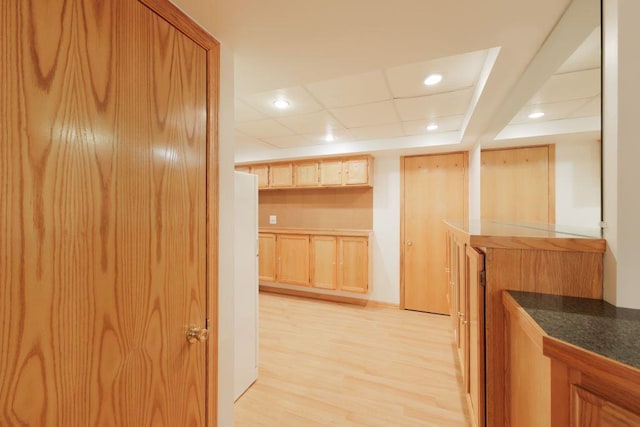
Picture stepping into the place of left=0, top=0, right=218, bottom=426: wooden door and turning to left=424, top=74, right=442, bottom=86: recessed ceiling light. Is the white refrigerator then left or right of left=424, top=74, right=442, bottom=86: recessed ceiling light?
left

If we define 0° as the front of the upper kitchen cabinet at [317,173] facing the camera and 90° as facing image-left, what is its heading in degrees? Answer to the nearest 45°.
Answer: approximately 45°

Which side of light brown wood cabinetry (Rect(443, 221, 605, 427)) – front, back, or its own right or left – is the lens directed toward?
left

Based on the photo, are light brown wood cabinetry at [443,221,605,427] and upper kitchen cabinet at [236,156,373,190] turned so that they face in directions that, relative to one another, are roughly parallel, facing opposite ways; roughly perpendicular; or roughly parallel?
roughly perpendicular

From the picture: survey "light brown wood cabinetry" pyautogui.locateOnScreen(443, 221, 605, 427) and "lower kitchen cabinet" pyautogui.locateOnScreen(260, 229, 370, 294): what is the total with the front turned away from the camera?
0

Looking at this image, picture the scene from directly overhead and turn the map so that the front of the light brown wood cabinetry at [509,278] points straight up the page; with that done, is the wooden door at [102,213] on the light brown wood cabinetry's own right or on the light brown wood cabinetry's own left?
on the light brown wood cabinetry's own left

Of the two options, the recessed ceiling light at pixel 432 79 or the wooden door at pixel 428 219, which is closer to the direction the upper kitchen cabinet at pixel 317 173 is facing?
the recessed ceiling light

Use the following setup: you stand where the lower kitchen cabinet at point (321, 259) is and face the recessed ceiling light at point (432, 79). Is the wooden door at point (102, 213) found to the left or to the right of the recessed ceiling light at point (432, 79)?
right

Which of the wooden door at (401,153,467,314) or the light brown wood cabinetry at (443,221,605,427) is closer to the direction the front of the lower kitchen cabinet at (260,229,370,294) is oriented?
the light brown wood cabinetry

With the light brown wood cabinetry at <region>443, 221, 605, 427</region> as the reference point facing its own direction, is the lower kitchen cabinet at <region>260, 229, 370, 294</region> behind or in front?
in front

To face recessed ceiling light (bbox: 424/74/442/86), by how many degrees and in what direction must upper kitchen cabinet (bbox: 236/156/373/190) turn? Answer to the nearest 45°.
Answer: approximately 45° to its left

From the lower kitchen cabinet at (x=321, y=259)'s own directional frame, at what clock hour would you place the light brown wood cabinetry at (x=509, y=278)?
The light brown wood cabinetry is roughly at 10 o'clock from the lower kitchen cabinet.
